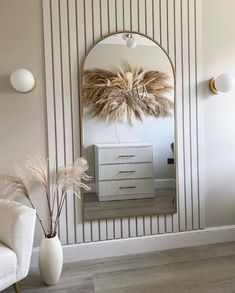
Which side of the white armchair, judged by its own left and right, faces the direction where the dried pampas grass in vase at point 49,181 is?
left

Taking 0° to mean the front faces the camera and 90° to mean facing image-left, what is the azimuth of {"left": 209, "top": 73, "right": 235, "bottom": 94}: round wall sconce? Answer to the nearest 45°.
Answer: approximately 315°

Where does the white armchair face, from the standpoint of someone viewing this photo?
facing the viewer and to the right of the viewer

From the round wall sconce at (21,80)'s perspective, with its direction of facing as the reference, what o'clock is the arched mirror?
The arched mirror is roughly at 9 o'clock from the round wall sconce.

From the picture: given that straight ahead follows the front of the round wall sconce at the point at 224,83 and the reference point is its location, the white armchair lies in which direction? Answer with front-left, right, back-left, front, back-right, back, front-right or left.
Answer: right

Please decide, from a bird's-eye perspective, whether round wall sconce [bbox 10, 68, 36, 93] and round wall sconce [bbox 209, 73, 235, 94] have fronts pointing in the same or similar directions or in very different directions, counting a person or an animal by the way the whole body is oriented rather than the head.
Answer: same or similar directions

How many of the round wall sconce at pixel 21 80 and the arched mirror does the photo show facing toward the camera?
2

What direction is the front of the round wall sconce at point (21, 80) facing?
toward the camera

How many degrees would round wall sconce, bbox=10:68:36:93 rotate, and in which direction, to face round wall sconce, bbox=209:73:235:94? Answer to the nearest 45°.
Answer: approximately 90° to its left

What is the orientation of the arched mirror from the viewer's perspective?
toward the camera
